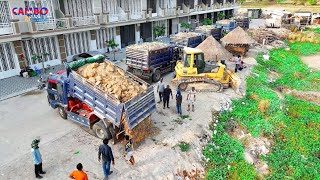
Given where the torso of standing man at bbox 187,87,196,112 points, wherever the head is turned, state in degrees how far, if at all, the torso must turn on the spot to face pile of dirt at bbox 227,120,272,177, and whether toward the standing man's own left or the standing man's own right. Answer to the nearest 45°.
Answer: approximately 90° to the standing man's own left

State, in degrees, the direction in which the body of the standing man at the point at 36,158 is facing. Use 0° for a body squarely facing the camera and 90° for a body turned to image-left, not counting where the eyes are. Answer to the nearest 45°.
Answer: approximately 270°

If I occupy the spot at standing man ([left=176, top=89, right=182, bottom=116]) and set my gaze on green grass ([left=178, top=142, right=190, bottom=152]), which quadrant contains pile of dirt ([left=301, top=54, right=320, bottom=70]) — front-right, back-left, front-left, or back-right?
back-left

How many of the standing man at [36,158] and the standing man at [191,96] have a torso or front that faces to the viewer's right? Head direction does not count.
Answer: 1
